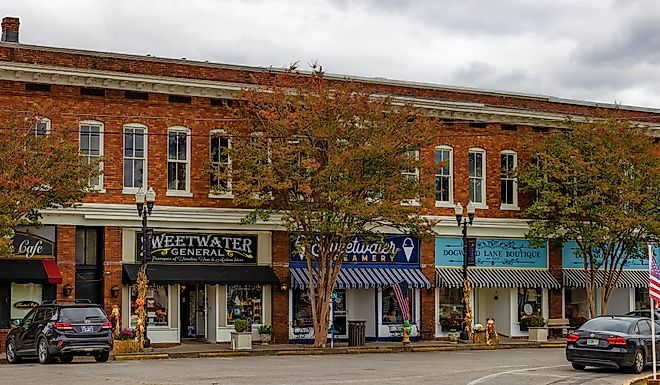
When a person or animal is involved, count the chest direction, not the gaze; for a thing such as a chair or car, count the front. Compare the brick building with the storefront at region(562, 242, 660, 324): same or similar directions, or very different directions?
same or similar directions

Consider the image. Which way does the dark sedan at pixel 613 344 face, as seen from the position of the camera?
facing away from the viewer and to the right of the viewer

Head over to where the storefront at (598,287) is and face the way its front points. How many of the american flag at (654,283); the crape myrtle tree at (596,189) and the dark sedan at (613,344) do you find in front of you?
3

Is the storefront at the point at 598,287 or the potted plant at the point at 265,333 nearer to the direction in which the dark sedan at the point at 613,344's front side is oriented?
the storefront

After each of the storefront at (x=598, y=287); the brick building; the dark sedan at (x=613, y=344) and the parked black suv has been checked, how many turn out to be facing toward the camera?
2

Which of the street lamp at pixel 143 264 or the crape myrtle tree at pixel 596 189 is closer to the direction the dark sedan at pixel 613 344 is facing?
the crape myrtle tree

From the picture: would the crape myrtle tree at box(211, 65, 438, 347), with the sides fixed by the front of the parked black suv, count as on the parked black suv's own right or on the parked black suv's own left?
on the parked black suv's own right

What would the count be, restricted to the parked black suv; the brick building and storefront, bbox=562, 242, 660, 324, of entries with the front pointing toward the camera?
2

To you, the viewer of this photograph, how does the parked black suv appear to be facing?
facing away from the viewer and to the left of the viewer

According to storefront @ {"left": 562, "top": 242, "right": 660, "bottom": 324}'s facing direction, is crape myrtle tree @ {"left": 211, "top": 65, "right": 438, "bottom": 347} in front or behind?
in front

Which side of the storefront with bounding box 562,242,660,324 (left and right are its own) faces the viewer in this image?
front

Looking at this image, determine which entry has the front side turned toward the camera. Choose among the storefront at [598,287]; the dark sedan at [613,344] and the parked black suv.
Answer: the storefront

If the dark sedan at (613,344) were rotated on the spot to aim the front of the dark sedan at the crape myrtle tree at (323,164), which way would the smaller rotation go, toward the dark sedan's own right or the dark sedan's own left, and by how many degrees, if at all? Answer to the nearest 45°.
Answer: approximately 90° to the dark sedan's own left

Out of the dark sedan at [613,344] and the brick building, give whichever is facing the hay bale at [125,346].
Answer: the brick building

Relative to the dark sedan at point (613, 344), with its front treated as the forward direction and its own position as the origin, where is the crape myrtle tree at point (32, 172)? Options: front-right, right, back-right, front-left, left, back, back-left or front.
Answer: back-left

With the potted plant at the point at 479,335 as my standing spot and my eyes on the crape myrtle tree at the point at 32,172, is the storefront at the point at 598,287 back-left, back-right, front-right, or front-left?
back-right

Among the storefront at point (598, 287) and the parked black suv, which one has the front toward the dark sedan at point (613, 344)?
the storefront

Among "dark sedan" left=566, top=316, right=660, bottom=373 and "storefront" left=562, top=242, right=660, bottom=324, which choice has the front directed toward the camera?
the storefront
